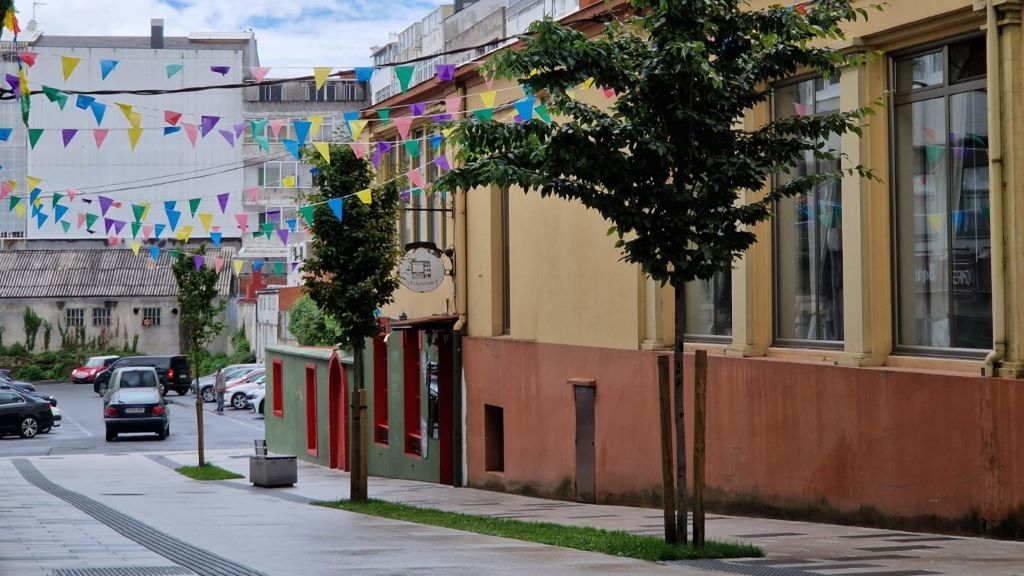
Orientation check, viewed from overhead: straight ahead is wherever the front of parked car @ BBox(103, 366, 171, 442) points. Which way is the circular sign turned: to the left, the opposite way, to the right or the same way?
the opposite way

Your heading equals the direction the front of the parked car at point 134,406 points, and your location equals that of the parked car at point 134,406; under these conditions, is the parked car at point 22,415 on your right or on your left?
on your left

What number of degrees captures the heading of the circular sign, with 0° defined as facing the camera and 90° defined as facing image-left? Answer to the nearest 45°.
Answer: approximately 0°

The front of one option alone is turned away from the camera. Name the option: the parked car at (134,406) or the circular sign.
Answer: the parked car

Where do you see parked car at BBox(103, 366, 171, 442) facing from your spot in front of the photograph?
facing away from the viewer
